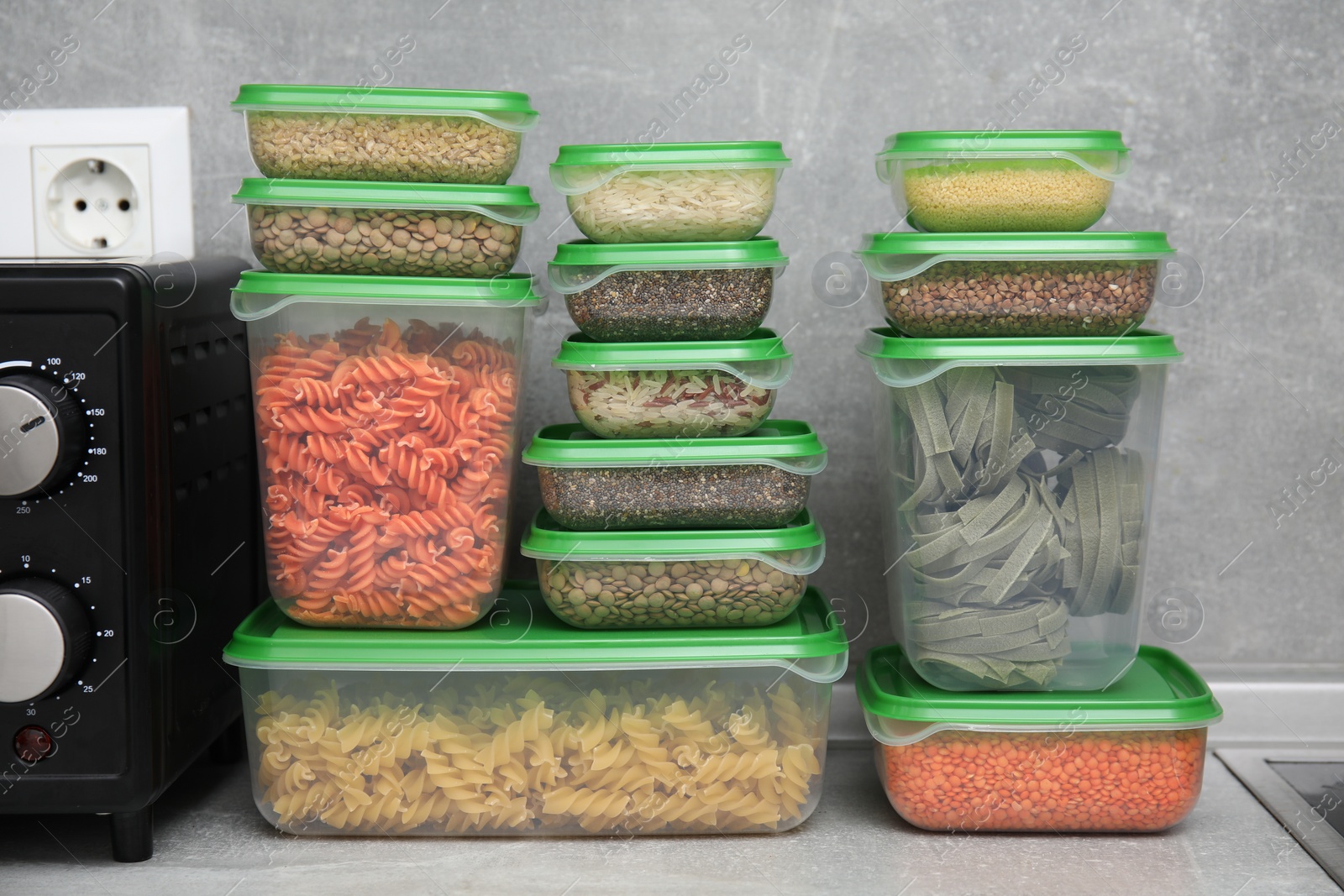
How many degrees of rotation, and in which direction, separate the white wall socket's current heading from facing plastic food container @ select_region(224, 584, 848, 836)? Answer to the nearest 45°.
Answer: approximately 45° to its left

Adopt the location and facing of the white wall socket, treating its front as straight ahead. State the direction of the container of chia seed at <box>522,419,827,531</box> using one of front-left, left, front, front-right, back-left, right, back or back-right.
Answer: front-left

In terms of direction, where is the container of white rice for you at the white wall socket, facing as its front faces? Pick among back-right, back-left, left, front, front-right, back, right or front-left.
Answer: front-left

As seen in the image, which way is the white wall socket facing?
toward the camera

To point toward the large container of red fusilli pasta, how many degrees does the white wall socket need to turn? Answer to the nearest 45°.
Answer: approximately 45° to its left

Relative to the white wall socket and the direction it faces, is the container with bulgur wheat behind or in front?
in front
